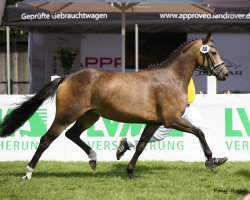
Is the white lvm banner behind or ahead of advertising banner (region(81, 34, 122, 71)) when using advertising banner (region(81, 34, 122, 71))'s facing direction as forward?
ahead

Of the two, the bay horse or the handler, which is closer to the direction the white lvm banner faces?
the bay horse

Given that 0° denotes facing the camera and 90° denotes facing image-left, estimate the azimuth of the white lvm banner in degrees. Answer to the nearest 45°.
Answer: approximately 0°

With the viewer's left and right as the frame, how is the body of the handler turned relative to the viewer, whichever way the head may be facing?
facing to the right of the viewer

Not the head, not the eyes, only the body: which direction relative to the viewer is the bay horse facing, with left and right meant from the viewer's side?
facing to the right of the viewer

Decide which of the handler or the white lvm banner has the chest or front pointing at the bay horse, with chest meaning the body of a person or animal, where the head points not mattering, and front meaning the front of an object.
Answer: the white lvm banner

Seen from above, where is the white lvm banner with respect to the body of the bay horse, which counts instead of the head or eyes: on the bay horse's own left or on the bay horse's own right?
on the bay horse's own left

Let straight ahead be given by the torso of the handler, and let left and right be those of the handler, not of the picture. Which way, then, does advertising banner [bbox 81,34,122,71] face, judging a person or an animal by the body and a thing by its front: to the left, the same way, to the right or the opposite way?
to the right

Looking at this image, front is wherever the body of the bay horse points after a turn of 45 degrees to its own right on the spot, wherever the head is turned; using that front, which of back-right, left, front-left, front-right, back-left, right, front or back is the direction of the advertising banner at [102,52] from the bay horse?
back-left

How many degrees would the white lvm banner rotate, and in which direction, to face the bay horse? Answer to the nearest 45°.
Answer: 0° — it already faces it

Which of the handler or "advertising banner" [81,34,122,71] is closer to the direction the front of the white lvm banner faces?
the handler
